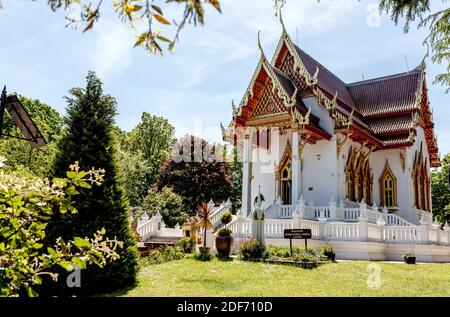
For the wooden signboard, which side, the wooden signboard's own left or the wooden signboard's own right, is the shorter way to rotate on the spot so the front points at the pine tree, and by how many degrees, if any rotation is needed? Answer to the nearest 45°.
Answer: approximately 45° to the wooden signboard's own right

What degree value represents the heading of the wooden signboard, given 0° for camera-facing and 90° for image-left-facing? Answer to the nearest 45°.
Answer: approximately 0°

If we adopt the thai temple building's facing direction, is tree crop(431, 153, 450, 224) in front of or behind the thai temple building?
behind

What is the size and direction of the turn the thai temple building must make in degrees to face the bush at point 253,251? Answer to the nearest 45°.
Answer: approximately 45° to its left

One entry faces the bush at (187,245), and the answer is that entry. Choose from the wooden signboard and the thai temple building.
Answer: the thai temple building

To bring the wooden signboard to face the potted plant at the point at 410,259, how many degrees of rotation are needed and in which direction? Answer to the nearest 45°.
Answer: approximately 90° to its left

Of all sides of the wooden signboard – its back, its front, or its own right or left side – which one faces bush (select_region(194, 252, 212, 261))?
right

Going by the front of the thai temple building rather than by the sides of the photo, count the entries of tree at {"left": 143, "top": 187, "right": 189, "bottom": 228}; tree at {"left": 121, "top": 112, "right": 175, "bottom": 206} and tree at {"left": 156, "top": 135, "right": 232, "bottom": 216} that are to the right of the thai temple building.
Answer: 3

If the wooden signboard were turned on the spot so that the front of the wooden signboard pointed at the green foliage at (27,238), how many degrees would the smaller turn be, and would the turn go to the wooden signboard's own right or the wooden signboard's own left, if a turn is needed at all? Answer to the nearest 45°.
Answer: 0° — it already faces it

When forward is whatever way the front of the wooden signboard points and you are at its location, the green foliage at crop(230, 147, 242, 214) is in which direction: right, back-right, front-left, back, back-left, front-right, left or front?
back
